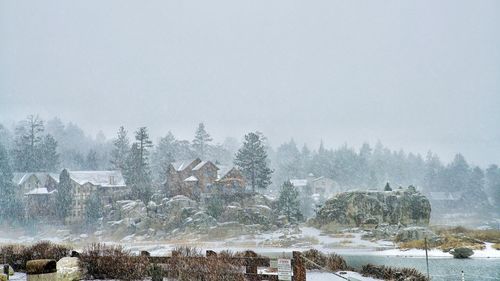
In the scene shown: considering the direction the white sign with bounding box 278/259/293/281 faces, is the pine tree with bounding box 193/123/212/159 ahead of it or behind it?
behind

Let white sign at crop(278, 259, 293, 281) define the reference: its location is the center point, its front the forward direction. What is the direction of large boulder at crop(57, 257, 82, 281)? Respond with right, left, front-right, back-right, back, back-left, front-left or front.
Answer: right

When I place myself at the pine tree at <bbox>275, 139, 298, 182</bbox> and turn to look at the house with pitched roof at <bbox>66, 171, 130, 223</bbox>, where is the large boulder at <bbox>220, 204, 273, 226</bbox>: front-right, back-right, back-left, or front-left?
front-left

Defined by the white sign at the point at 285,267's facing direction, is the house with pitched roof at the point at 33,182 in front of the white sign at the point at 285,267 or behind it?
behind

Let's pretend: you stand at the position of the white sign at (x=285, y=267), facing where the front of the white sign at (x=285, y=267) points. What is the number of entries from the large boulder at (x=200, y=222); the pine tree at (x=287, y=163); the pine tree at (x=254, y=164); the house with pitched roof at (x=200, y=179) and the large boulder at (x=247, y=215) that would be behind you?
5

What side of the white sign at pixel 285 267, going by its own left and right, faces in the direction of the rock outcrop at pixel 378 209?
back

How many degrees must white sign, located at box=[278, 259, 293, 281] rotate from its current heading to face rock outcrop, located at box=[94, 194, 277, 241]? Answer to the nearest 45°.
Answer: approximately 180°

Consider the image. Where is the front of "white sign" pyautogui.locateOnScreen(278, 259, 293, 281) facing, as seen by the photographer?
facing the viewer

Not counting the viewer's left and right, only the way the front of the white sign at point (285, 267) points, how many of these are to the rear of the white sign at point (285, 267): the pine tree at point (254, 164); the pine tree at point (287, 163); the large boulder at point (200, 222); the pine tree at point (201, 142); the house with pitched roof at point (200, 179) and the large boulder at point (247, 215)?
6

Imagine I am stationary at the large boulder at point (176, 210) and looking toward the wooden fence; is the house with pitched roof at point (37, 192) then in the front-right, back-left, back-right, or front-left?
back-right

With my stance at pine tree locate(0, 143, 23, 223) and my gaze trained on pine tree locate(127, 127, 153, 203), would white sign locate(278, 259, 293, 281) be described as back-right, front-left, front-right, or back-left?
front-right

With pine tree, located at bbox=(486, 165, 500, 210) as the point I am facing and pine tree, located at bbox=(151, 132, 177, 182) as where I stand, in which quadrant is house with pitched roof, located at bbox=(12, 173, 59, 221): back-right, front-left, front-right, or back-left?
back-right

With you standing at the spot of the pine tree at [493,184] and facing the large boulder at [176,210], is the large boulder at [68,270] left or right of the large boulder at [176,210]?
left

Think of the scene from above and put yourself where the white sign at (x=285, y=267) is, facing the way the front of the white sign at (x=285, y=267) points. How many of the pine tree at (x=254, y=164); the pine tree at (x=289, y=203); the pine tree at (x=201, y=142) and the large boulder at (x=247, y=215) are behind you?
4

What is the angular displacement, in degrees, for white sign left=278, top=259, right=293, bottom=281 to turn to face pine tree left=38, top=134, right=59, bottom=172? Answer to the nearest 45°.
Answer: approximately 135° to its right

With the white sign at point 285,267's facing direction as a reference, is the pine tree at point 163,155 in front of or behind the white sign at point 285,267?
behind

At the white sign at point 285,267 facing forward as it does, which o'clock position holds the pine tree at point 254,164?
The pine tree is roughly at 6 o'clock from the white sign.

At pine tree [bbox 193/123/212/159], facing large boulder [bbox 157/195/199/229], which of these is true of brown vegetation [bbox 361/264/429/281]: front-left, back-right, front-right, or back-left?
front-left

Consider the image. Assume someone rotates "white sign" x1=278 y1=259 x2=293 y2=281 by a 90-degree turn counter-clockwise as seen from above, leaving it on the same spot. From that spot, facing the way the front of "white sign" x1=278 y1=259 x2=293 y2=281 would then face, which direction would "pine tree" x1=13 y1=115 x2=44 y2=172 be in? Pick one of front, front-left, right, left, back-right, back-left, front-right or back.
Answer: back-left
